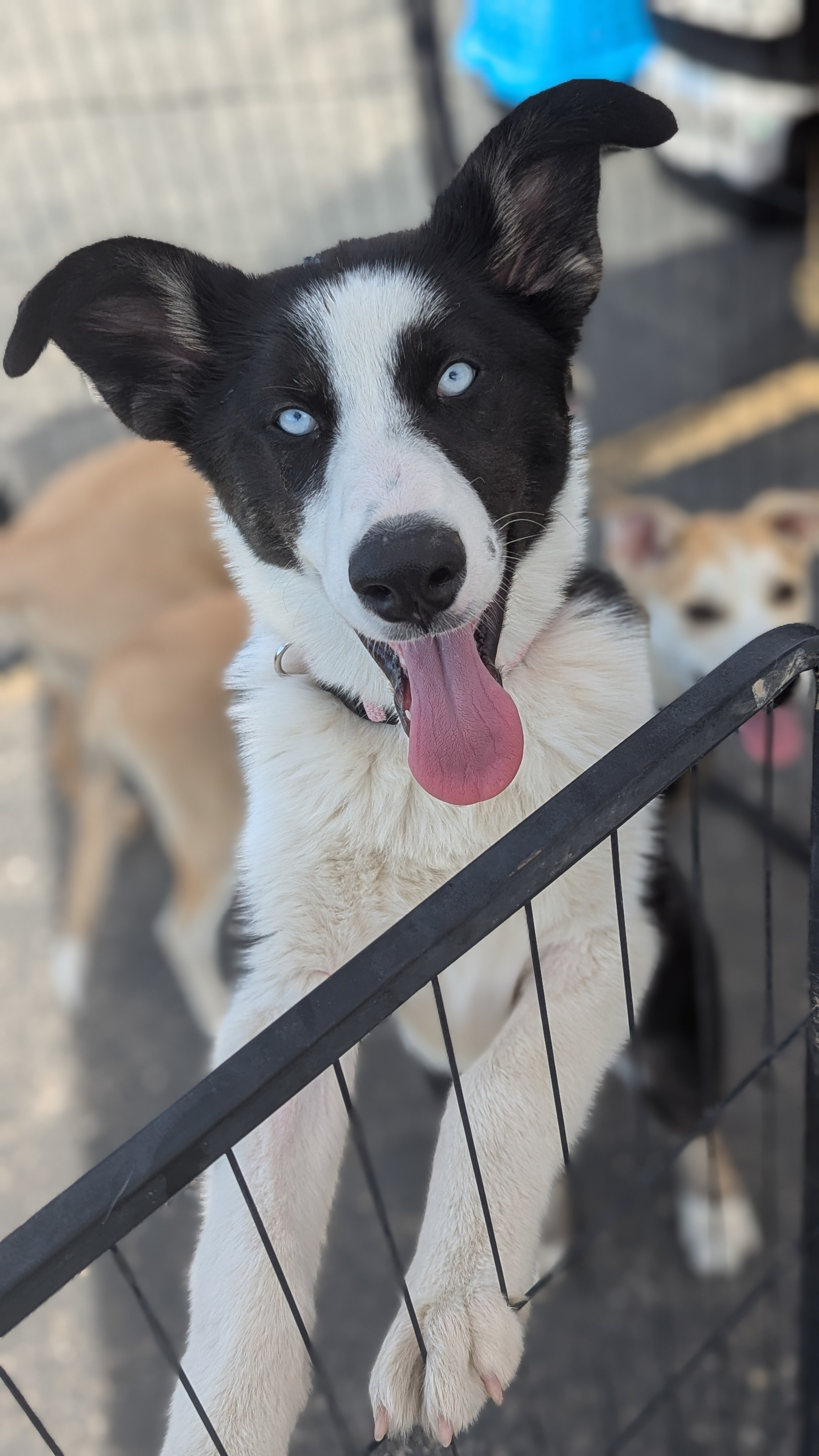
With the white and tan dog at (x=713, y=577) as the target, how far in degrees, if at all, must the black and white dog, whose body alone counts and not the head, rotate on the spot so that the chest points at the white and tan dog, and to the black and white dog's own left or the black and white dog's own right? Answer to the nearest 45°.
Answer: approximately 135° to the black and white dog's own left

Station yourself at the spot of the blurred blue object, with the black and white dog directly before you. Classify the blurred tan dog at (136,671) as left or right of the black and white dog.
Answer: right

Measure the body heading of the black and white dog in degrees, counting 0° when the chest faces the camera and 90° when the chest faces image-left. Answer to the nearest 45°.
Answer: approximately 0°

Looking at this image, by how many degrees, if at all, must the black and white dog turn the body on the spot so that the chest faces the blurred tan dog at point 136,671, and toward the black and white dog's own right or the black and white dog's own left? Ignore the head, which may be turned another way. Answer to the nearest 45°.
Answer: approximately 180°

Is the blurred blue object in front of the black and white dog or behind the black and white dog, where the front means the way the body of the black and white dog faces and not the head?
behind
